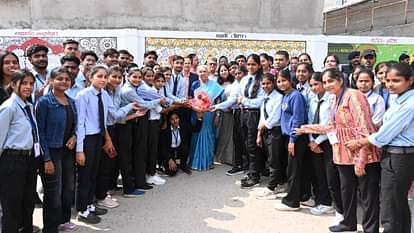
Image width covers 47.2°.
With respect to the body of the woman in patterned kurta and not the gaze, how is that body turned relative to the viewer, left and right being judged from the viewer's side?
facing the viewer and to the left of the viewer

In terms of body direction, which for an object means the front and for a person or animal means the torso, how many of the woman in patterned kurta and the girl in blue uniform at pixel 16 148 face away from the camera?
0

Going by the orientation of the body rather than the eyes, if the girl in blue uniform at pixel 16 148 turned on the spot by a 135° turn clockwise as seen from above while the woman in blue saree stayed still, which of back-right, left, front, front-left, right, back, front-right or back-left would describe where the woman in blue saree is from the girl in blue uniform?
back-right

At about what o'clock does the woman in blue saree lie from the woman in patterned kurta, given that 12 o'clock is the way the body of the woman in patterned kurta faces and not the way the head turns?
The woman in blue saree is roughly at 3 o'clock from the woman in patterned kurta.

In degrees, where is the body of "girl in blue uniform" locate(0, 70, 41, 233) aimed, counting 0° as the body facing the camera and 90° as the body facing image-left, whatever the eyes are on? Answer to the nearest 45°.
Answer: approximately 315°

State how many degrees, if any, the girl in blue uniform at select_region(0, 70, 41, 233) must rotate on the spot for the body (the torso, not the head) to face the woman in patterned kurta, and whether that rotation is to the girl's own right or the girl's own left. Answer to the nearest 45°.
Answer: approximately 45° to the girl's own left

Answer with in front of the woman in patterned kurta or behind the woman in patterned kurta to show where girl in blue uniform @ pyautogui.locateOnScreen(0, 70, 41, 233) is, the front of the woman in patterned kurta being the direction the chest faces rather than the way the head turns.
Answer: in front
